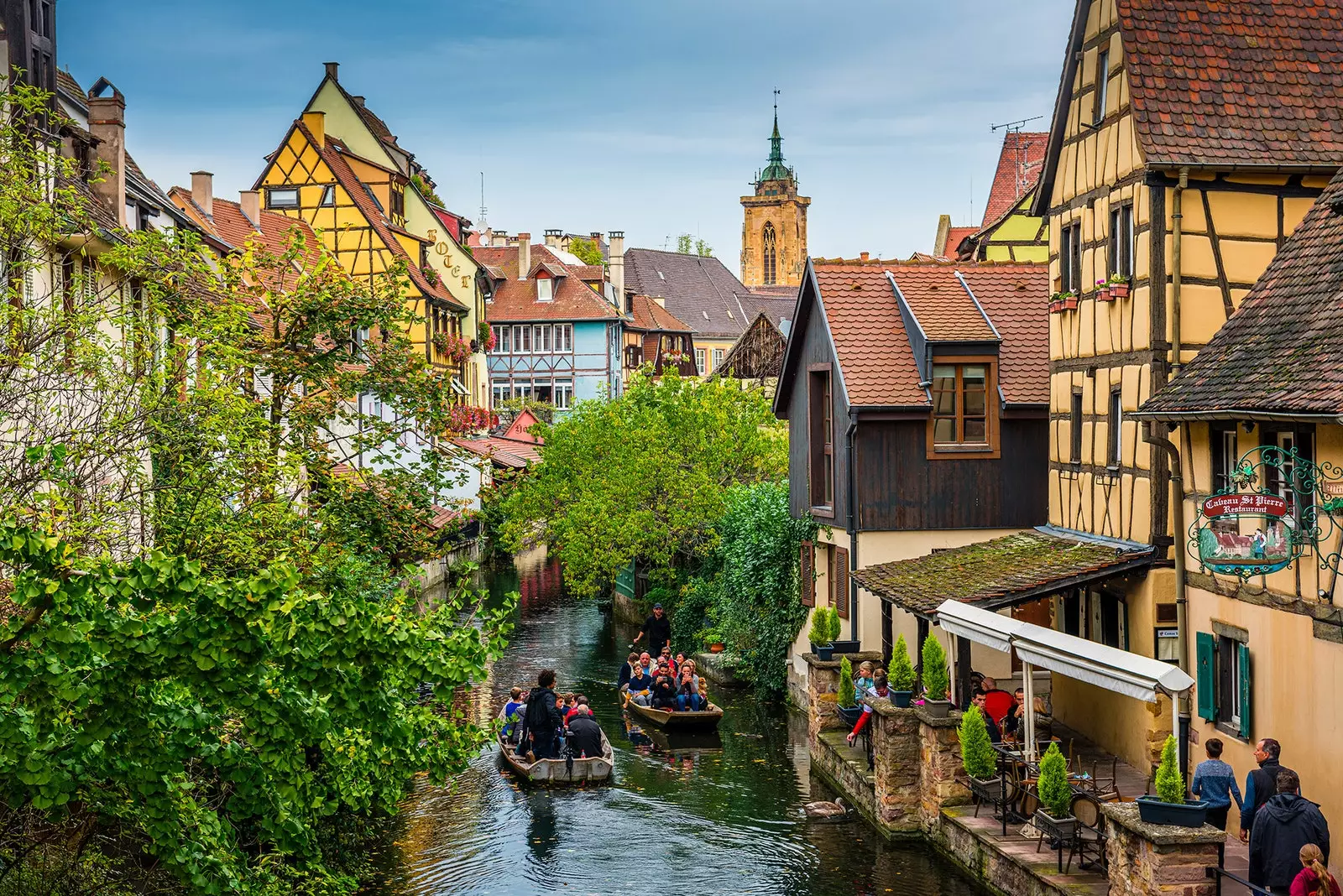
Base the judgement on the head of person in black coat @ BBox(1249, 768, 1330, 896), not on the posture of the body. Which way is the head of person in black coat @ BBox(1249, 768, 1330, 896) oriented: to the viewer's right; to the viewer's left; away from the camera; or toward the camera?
away from the camera

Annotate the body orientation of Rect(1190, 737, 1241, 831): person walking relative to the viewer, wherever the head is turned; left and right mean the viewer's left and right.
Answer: facing away from the viewer

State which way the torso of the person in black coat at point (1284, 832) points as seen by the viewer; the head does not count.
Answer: away from the camera

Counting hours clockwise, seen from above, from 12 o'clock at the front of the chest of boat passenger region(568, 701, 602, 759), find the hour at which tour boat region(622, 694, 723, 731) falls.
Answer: The tour boat is roughly at 1 o'clock from the boat passenger.

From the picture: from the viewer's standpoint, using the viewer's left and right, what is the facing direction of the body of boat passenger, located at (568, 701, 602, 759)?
facing away from the viewer

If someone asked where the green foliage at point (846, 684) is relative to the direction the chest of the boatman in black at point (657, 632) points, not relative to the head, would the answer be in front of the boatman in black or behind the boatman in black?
in front

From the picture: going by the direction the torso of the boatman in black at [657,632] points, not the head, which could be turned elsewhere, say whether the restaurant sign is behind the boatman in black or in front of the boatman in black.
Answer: in front

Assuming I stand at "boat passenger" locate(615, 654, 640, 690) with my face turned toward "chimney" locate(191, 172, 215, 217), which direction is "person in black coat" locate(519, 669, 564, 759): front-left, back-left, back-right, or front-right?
back-left
